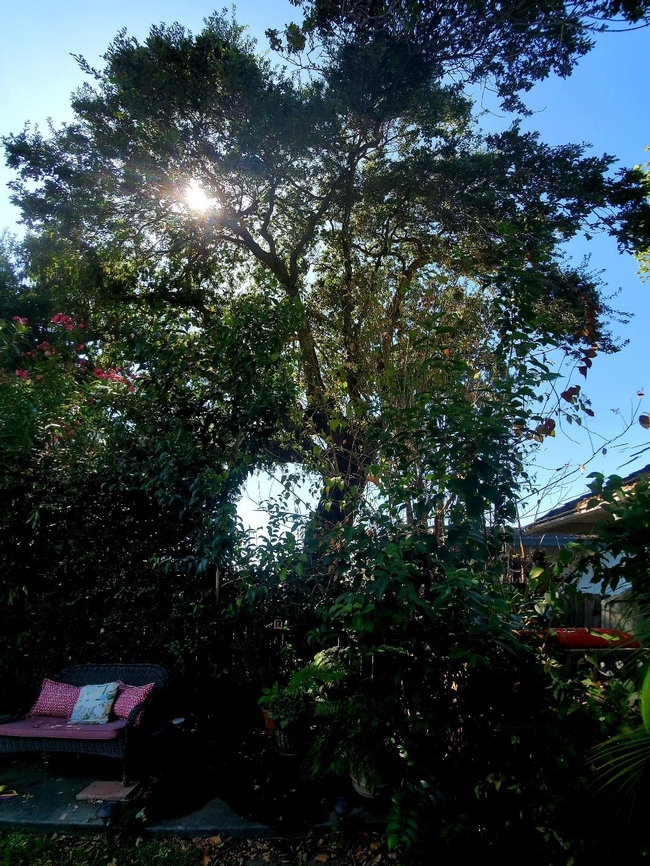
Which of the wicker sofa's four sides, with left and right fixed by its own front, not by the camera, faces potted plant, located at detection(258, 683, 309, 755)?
left

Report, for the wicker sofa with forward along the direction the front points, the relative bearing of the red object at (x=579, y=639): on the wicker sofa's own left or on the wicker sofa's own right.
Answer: on the wicker sofa's own left

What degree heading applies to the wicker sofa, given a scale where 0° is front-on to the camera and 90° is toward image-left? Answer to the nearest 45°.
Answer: approximately 45°

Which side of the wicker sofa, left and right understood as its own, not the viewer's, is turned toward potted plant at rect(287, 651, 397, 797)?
left

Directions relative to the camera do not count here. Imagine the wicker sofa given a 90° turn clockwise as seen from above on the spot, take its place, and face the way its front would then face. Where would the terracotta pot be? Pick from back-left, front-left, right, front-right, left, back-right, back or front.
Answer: back-right
